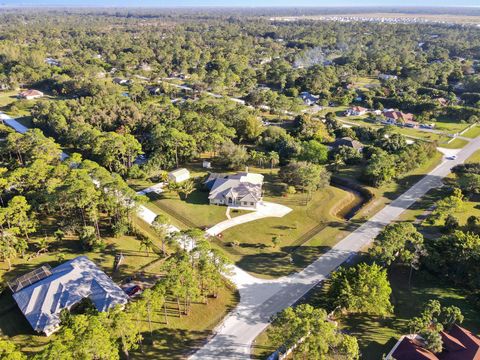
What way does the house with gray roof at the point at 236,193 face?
toward the camera

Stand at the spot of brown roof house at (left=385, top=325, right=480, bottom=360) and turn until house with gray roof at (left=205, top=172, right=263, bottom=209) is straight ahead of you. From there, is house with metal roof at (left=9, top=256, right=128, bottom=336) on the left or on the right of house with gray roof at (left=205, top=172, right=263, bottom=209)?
left

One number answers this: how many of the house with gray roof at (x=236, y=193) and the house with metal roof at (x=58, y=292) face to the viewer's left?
0

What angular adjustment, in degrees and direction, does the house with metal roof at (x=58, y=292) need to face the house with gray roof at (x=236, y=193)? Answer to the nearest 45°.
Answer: approximately 90° to its left

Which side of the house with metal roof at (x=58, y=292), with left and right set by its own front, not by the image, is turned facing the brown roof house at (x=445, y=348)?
front

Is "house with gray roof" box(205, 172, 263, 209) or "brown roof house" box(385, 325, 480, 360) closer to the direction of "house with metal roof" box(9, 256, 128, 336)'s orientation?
the brown roof house

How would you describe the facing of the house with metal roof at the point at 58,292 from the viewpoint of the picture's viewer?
facing the viewer and to the right of the viewer

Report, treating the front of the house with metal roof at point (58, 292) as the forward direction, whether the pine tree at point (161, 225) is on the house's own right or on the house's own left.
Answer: on the house's own left
